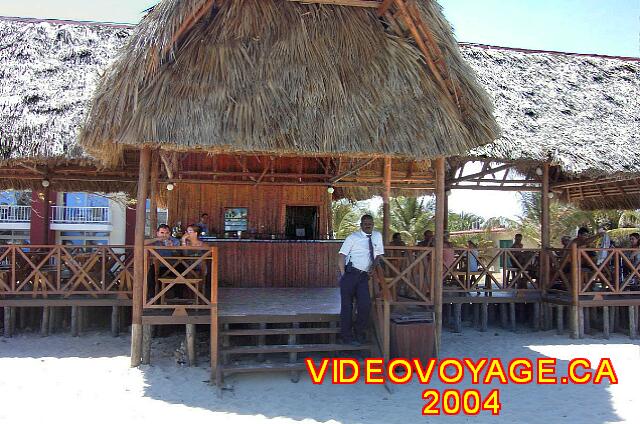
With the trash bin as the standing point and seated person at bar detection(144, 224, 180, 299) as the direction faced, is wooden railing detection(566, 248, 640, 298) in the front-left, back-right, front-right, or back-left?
back-right

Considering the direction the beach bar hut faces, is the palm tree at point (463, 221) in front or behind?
behind

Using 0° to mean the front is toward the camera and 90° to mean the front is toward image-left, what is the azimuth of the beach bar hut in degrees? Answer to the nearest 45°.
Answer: approximately 0°

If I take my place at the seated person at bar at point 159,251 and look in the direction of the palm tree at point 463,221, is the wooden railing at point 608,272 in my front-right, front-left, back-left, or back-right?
front-right

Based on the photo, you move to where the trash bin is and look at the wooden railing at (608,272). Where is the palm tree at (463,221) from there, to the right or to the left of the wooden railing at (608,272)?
left

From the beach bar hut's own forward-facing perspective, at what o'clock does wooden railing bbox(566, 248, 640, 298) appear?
The wooden railing is roughly at 8 o'clock from the beach bar hut.
